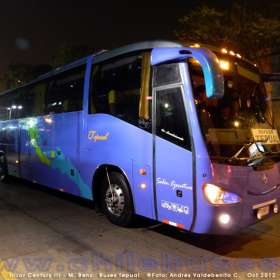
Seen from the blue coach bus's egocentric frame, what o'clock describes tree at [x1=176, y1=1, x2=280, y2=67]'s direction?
The tree is roughly at 8 o'clock from the blue coach bus.

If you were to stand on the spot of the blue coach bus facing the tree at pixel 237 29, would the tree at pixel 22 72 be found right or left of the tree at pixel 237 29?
left

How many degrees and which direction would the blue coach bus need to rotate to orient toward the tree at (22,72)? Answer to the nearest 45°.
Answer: approximately 135° to its left

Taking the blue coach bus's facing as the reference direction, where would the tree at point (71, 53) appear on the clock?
The tree is roughly at 7 o'clock from the blue coach bus.

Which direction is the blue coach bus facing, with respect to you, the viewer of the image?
facing the viewer and to the right of the viewer
